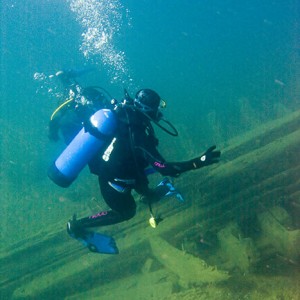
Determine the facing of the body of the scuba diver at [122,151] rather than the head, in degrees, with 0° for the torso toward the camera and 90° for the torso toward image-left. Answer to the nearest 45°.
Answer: approximately 270°

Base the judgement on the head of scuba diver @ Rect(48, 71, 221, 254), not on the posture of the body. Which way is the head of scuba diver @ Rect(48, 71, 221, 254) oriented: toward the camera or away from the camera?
away from the camera
